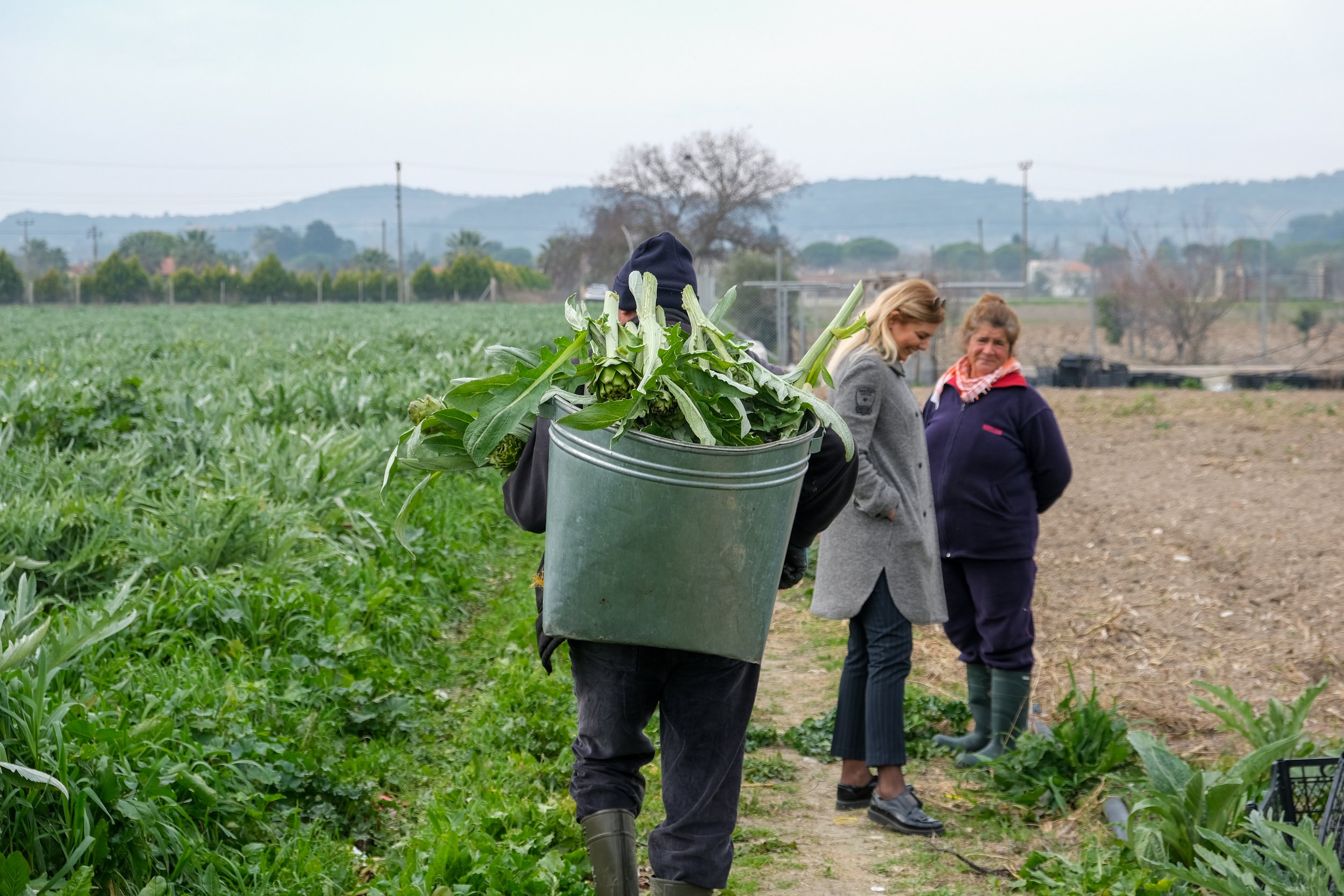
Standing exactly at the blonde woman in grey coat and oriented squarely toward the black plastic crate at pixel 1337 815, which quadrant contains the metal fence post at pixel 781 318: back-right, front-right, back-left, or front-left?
back-left

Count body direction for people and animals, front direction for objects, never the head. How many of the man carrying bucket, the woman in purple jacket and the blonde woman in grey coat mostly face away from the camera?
1

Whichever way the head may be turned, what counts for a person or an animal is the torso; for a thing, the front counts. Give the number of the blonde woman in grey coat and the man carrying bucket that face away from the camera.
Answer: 1

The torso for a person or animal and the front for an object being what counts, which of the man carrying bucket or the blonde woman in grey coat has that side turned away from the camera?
the man carrying bucket

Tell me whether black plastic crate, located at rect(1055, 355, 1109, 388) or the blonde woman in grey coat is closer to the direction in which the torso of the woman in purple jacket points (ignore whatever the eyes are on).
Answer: the blonde woman in grey coat

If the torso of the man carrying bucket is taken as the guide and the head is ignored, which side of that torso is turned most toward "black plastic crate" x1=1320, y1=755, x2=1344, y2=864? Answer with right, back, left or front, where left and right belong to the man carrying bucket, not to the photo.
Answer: right

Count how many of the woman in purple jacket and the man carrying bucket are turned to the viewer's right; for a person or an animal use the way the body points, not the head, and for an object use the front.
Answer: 0

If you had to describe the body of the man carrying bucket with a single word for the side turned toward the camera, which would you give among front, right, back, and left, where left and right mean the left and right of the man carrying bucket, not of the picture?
back
